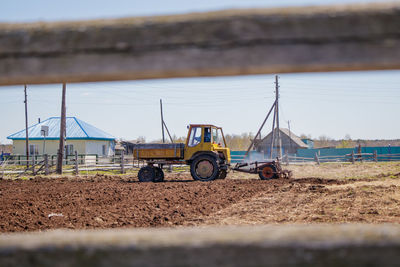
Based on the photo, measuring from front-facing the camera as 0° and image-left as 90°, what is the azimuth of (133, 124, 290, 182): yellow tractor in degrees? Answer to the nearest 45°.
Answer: approximately 90°

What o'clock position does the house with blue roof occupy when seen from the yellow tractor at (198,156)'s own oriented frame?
The house with blue roof is roughly at 2 o'clock from the yellow tractor.
